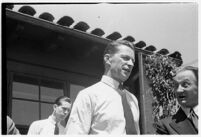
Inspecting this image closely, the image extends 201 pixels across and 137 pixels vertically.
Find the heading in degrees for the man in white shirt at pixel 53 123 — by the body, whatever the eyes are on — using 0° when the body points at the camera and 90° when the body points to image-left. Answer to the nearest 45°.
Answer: approximately 315°

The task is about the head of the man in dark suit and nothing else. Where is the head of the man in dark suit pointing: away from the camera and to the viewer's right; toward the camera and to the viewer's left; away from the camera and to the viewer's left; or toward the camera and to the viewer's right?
toward the camera and to the viewer's left

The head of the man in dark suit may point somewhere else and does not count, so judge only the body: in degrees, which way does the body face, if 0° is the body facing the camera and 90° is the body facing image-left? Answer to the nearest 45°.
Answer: approximately 0°

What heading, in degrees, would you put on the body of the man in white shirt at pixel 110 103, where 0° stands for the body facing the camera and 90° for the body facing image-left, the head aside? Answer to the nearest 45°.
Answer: approximately 315°

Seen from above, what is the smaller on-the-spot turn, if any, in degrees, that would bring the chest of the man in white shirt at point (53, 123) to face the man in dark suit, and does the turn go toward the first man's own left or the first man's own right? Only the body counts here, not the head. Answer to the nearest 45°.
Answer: approximately 45° to the first man's own left

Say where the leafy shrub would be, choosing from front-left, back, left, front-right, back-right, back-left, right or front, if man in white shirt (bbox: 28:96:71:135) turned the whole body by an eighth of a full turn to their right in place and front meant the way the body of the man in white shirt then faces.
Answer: left

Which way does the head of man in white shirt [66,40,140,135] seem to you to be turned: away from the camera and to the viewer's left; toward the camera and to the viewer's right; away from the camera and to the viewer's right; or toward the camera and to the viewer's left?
toward the camera and to the viewer's right

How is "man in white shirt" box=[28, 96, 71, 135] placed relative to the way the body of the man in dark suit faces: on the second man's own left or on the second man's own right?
on the second man's own right
